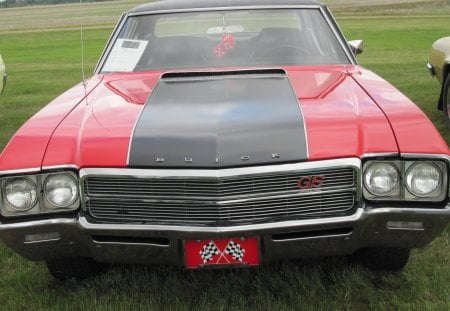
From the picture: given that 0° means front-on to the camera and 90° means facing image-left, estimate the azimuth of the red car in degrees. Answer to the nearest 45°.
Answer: approximately 0°

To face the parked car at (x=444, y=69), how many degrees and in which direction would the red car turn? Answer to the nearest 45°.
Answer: approximately 135° to its left
